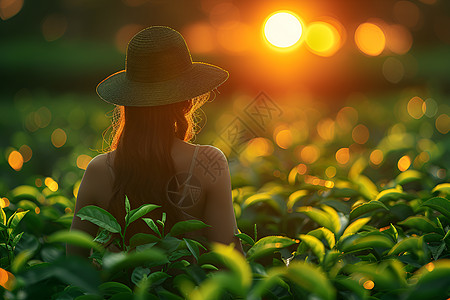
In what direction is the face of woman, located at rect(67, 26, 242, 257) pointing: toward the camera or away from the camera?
away from the camera

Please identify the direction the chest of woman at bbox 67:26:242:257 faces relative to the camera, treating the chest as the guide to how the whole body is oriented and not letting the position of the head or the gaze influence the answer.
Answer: away from the camera
